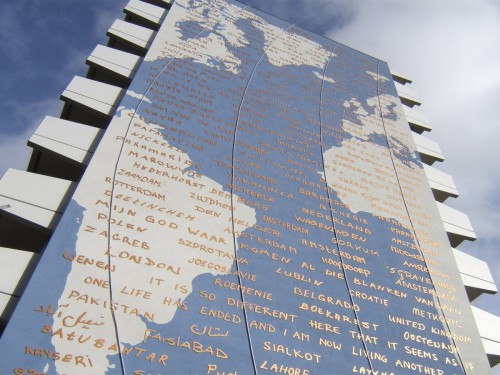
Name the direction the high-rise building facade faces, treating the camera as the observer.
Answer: facing the viewer
